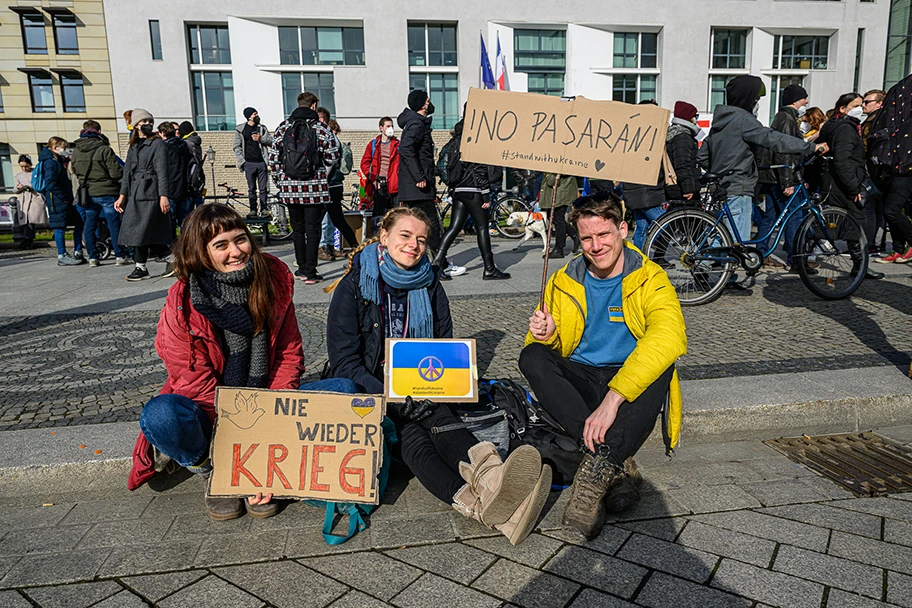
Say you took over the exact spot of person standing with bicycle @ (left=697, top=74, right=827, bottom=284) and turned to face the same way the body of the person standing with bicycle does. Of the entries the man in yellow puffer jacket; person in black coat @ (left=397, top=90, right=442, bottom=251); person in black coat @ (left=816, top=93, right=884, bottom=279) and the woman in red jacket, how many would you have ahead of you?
1

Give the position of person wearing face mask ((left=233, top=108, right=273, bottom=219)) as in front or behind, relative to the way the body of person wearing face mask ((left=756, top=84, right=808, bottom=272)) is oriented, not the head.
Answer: behind

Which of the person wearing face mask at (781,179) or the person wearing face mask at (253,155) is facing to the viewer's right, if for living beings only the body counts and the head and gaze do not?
the person wearing face mask at (781,179)

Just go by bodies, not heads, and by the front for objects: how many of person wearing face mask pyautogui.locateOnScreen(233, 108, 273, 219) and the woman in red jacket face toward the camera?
2

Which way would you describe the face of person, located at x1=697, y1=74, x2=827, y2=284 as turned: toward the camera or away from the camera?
away from the camera

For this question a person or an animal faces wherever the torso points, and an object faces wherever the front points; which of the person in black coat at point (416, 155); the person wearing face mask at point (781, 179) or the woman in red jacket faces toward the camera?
the woman in red jacket

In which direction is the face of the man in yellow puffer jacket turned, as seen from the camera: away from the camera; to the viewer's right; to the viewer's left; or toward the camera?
toward the camera

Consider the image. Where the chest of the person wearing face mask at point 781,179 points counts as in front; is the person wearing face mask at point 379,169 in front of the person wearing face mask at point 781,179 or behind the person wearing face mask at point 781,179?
behind

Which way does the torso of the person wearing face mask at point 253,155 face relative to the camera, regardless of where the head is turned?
toward the camera

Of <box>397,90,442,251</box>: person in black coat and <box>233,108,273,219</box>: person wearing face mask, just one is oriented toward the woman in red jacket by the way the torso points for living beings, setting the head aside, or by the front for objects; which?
the person wearing face mask

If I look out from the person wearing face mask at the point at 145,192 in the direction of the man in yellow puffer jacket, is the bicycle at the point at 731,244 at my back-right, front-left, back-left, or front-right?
front-left

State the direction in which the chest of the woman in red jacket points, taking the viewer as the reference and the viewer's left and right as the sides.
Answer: facing the viewer

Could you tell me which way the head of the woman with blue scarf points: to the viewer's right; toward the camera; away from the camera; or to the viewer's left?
toward the camera

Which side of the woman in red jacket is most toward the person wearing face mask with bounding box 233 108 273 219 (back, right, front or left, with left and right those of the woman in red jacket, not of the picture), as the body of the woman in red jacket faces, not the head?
back

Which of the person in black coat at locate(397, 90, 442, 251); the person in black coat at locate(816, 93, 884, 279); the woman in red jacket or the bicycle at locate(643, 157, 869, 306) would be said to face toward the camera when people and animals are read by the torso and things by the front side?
the woman in red jacket

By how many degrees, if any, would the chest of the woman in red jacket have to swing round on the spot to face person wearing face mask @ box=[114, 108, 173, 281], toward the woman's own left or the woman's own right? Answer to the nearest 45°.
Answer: approximately 180°
